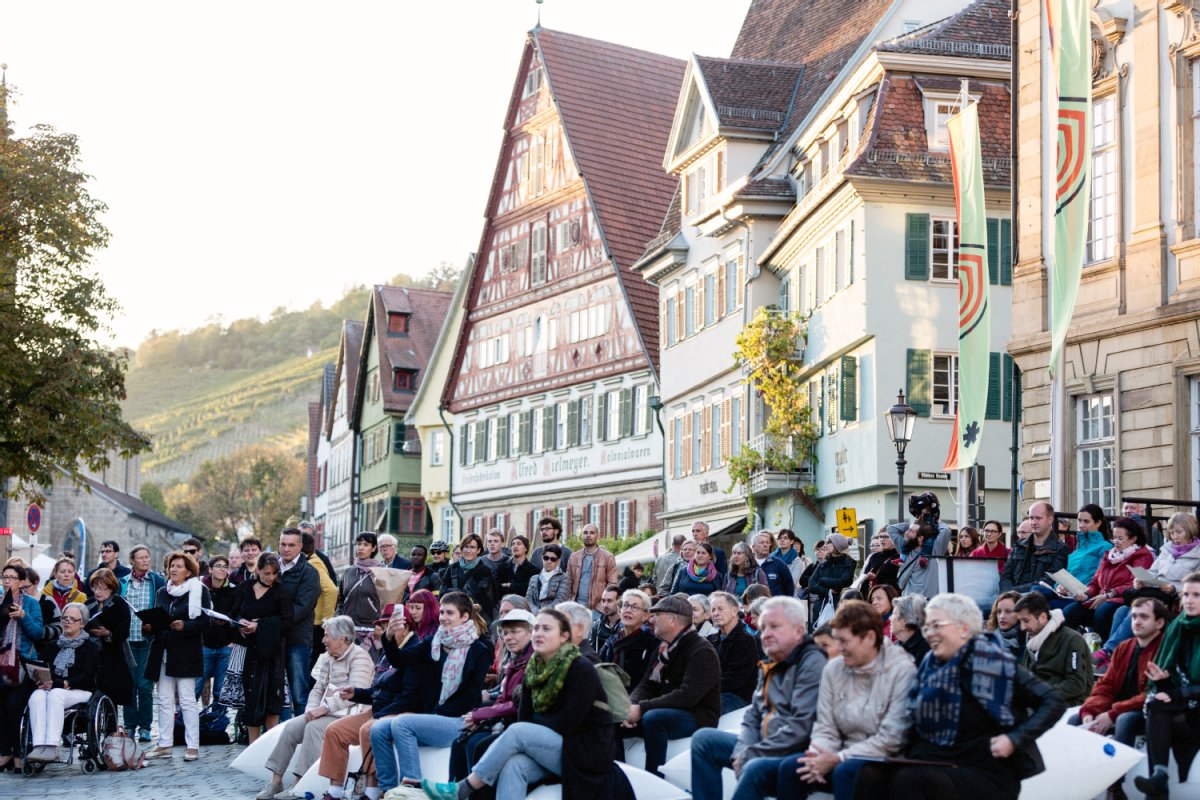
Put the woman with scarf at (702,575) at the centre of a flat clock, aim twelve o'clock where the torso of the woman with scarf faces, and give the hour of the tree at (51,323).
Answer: The tree is roughly at 3 o'clock from the woman with scarf.

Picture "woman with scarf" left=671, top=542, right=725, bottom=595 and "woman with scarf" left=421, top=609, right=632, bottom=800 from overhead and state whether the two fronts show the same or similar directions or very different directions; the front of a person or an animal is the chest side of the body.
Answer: same or similar directions

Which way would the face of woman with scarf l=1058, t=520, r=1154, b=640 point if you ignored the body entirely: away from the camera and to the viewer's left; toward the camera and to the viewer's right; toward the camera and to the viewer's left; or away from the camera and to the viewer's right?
toward the camera and to the viewer's left

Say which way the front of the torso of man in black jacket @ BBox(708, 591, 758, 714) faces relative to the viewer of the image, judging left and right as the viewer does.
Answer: facing the viewer and to the left of the viewer

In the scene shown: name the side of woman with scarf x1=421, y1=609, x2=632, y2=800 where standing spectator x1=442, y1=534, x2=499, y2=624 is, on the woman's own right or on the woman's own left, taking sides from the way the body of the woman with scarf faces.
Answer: on the woman's own right

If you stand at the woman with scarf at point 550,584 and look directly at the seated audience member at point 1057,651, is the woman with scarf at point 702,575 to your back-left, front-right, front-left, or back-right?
front-left

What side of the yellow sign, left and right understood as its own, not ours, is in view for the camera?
front

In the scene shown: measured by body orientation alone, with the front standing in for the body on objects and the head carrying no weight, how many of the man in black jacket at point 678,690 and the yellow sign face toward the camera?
1

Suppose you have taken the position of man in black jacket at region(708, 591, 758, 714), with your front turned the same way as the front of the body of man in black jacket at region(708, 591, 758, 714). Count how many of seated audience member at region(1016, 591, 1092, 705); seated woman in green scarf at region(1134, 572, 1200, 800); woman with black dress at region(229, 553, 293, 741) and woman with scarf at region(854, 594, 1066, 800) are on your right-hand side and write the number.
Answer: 1

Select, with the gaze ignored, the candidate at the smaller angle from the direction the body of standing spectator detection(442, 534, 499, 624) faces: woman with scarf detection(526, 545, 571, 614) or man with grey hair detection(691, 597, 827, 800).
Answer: the man with grey hair

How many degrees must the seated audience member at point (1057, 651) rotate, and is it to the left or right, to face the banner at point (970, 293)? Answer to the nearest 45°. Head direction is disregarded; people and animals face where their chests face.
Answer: approximately 135° to their right

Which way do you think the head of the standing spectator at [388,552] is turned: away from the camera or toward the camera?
toward the camera

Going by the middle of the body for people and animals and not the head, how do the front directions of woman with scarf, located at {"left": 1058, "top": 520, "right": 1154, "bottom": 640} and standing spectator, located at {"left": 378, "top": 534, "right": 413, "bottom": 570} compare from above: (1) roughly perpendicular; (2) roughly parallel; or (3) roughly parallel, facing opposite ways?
roughly parallel

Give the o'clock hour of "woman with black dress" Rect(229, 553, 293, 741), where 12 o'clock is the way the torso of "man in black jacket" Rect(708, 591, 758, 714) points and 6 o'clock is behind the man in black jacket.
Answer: The woman with black dress is roughly at 3 o'clock from the man in black jacket.

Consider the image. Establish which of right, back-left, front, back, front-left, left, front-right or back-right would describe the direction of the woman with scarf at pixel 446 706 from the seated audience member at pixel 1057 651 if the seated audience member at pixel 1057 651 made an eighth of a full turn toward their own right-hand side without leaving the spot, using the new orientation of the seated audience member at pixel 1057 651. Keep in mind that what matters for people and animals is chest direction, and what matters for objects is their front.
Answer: front

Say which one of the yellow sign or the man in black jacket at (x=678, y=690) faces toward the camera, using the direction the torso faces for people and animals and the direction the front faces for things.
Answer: the yellow sign

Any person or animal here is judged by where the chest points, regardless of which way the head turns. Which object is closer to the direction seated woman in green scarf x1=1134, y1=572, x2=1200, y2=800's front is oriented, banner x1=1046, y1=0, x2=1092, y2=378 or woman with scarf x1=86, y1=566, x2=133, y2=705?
the woman with scarf
